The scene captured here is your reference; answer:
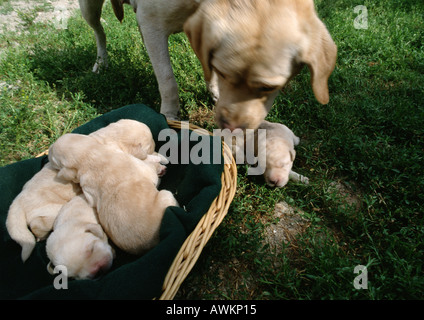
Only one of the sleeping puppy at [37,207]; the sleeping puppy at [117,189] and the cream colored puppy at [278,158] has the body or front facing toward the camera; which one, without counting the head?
the cream colored puppy

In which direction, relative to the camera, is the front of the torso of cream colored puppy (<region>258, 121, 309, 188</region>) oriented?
toward the camera

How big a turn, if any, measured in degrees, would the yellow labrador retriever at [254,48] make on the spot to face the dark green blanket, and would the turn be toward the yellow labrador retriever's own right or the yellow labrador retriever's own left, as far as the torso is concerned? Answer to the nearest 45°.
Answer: approximately 90° to the yellow labrador retriever's own right

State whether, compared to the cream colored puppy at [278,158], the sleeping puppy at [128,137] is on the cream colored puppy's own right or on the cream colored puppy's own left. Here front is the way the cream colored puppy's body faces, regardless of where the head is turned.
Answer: on the cream colored puppy's own right

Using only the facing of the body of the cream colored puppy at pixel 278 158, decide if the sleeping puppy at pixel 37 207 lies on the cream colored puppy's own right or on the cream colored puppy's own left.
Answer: on the cream colored puppy's own right

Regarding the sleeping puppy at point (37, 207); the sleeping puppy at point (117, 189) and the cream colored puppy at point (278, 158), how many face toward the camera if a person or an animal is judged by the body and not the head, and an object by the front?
1

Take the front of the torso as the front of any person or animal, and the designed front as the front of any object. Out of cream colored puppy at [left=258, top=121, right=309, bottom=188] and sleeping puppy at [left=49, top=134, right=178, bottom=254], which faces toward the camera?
the cream colored puppy

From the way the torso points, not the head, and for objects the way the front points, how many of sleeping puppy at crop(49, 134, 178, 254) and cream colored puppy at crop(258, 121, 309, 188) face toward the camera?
1

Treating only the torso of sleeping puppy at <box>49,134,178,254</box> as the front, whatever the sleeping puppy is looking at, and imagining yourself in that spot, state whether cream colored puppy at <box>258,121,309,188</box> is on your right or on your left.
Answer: on your right

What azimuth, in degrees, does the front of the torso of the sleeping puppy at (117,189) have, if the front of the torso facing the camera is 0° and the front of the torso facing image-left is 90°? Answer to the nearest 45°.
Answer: approximately 135°

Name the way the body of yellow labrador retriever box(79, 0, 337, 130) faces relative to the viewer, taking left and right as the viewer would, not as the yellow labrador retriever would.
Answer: facing the viewer and to the right of the viewer

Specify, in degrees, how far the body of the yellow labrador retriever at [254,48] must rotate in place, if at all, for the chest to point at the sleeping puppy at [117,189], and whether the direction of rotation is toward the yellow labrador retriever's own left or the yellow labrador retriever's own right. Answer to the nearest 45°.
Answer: approximately 90° to the yellow labrador retriever's own right
